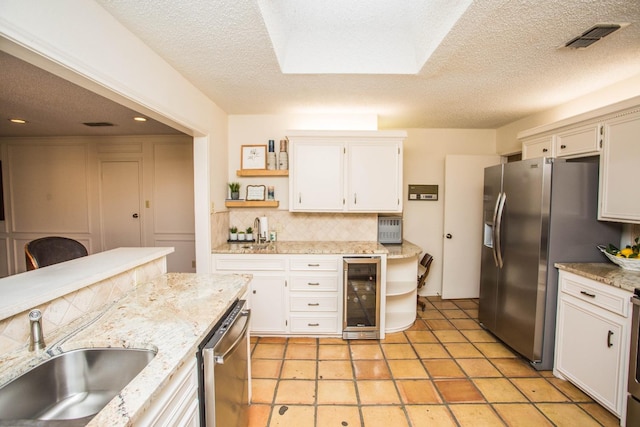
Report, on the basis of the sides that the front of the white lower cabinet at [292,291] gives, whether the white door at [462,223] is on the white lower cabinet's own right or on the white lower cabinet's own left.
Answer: on the white lower cabinet's own left

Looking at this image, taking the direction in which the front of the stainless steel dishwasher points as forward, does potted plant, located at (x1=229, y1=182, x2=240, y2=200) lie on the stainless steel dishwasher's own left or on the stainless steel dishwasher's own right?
on the stainless steel dishwasher's own left

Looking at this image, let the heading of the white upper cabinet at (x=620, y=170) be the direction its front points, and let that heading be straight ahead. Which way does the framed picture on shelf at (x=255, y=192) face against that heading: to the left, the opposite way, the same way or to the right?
to the left

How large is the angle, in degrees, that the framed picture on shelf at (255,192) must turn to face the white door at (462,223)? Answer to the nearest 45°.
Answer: approximately 90° to its left

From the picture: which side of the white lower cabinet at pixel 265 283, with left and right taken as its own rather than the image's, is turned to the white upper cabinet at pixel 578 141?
left

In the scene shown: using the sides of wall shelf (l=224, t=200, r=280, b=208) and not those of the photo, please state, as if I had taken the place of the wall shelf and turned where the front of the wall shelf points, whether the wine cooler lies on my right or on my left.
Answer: on my left

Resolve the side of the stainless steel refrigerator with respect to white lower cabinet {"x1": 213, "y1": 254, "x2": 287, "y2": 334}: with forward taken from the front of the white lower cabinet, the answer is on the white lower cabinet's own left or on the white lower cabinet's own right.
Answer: on the white lower cabinet's own left
